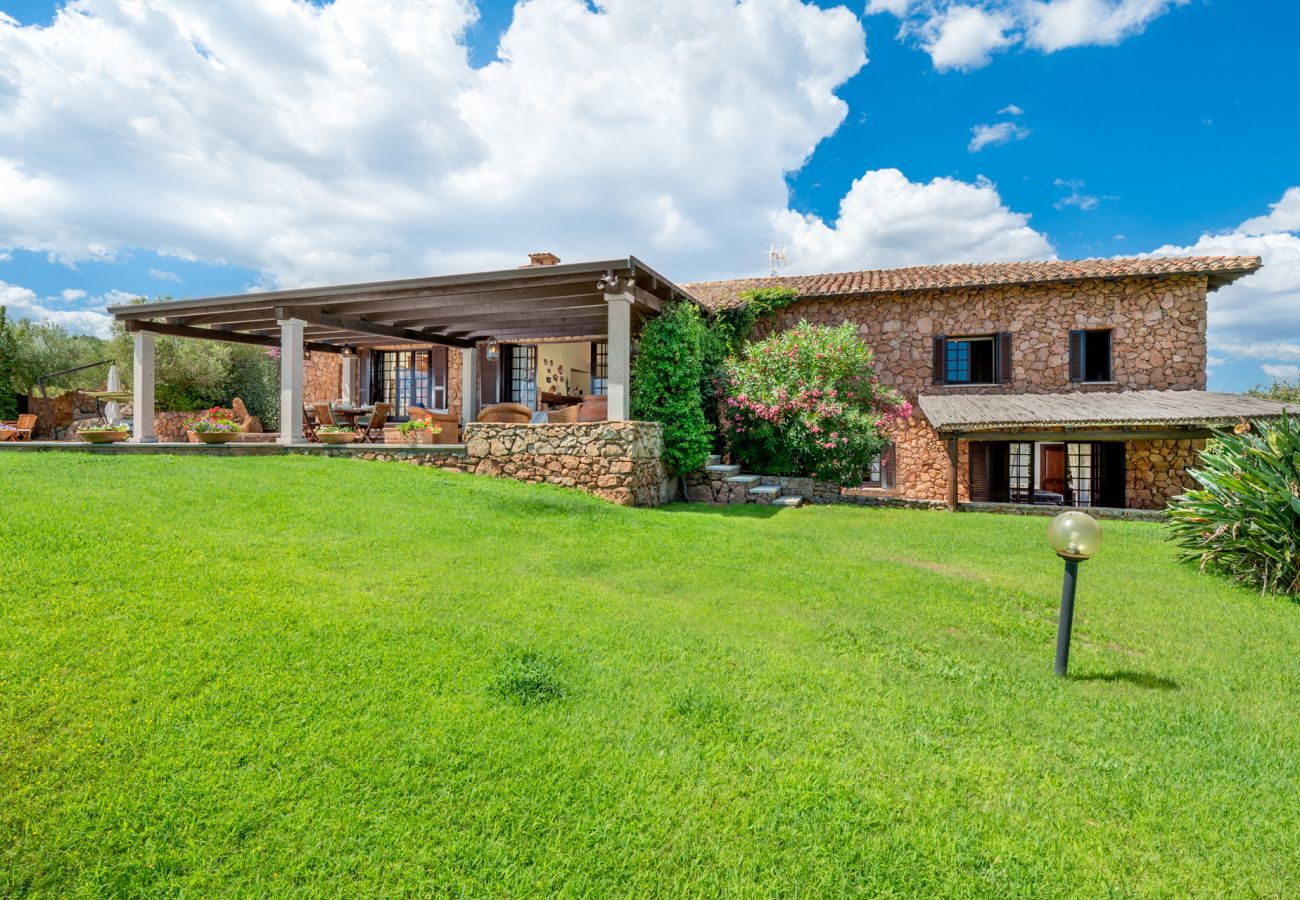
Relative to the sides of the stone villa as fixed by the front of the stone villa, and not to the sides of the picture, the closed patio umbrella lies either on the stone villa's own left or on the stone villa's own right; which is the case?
on the stone villa's own right

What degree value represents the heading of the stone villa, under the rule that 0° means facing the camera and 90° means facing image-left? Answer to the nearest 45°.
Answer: approximately 0°

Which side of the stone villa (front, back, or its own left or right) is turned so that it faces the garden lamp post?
front

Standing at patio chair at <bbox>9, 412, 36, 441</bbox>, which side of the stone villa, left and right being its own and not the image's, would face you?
right

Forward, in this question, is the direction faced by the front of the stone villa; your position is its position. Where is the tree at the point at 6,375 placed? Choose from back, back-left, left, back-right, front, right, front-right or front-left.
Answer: right

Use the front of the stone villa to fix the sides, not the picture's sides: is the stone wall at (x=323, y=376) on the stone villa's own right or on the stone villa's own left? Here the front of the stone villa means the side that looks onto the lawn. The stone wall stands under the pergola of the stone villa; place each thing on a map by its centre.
on the stone villa's own right

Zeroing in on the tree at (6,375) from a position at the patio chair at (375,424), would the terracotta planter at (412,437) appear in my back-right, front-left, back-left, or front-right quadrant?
back-left
